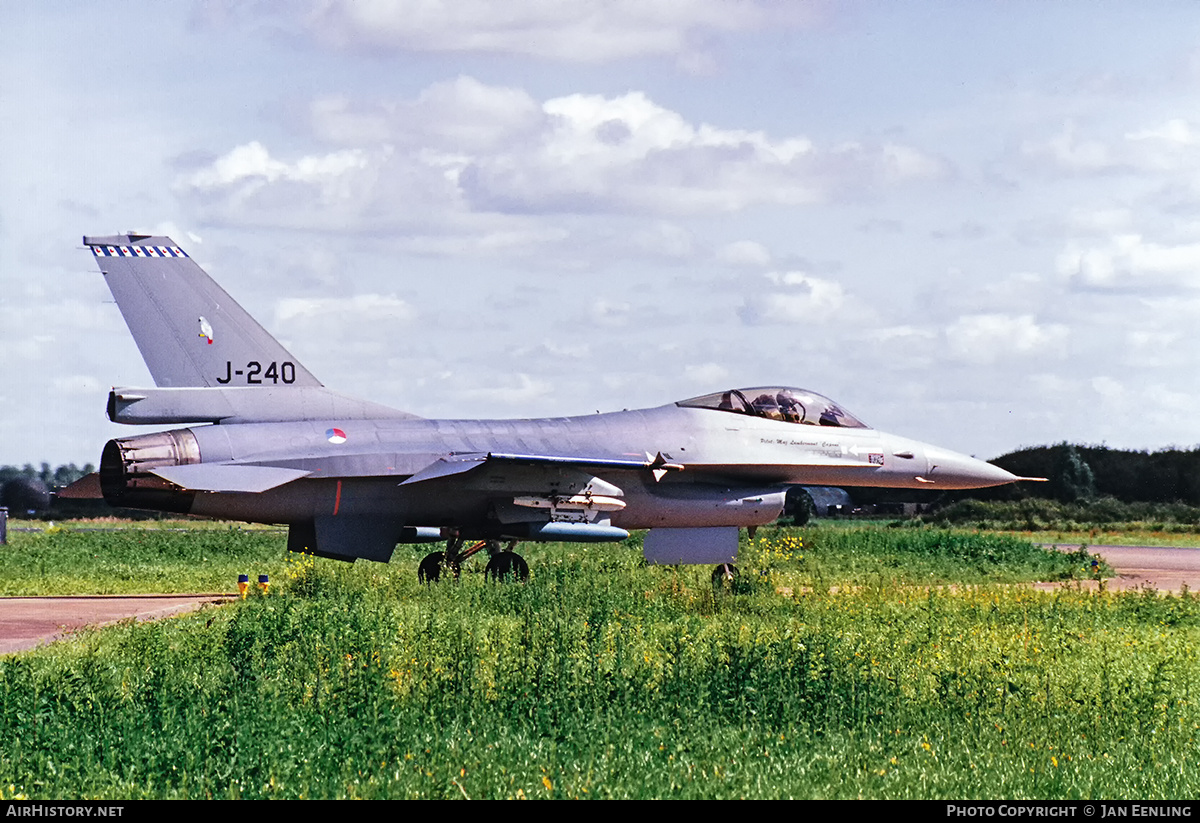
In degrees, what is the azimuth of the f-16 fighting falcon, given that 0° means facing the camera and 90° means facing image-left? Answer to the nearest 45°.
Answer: approximately 270°
